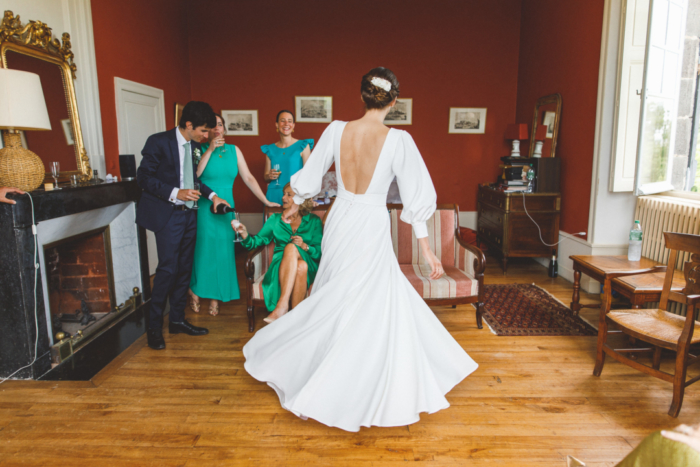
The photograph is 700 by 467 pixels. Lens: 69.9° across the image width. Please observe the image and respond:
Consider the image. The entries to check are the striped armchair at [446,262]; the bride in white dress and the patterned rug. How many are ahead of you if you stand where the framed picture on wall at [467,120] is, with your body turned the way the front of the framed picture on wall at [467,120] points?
3

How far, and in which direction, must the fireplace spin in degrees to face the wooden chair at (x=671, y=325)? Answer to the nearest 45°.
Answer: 0° — it already faces it

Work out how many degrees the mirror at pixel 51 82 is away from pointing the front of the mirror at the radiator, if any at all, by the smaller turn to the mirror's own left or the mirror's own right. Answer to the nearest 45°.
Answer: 0° — it already faces it

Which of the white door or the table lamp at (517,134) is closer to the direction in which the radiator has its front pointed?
the white door

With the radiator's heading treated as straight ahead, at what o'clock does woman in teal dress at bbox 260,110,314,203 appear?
The woman in teal dress is roughly at 1 o'clock from the radiator.

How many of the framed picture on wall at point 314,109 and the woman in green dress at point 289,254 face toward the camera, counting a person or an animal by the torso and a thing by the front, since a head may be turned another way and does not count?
2

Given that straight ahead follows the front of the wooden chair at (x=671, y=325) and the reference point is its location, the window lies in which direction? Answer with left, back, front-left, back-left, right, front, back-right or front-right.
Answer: back-right

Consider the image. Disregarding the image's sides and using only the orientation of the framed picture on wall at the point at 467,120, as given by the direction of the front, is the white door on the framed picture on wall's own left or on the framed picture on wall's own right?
on the framed picture on wall's own right

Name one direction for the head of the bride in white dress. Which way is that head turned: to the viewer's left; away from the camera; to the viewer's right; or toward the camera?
away from the camera

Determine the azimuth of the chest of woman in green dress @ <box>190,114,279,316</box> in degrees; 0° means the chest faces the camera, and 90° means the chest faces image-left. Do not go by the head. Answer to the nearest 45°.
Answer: approximately 0°

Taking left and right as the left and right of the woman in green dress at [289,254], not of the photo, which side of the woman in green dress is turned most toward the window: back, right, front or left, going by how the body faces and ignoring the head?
left

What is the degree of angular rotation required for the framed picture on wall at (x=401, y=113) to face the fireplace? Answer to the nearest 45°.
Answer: approximately 45° to its right

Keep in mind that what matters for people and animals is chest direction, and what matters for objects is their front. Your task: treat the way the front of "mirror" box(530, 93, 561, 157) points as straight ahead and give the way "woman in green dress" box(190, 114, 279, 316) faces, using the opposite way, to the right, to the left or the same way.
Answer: to the left

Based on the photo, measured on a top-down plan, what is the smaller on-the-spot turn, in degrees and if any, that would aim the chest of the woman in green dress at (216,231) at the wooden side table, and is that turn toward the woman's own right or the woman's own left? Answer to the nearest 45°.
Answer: approximately 45° to the woman's own left

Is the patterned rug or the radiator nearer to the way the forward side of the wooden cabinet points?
the patterned rug
